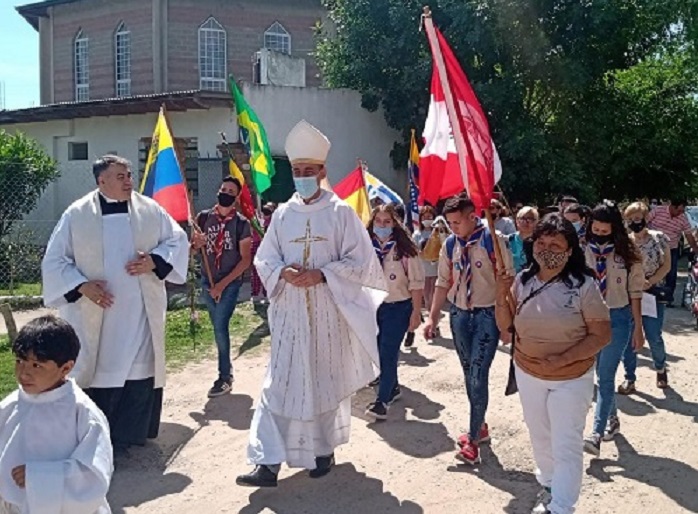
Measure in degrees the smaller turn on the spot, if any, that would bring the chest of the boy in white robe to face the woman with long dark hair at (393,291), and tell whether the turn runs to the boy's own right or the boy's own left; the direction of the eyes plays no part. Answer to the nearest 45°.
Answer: approximately 180°

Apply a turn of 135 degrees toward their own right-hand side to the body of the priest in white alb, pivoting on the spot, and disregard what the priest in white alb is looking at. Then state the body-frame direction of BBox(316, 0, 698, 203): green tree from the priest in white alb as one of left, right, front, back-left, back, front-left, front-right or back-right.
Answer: right

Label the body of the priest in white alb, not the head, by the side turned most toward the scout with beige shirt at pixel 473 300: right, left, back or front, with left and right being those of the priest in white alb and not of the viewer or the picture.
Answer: left

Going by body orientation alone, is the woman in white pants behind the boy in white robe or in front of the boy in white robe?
behind

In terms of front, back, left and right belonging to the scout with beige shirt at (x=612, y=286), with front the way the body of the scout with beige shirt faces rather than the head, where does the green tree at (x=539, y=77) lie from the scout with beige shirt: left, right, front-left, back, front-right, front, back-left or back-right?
back-right

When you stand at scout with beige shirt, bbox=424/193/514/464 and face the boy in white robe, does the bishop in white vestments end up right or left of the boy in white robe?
right

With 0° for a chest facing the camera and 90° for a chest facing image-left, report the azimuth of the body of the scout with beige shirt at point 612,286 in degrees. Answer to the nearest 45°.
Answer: approximately 45°

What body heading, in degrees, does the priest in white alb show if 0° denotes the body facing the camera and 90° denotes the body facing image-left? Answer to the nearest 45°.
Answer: approximately 0°
